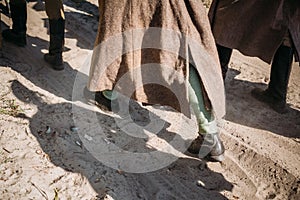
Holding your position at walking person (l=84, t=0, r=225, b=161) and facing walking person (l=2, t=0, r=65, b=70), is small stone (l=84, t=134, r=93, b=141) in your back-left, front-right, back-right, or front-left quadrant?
front-left

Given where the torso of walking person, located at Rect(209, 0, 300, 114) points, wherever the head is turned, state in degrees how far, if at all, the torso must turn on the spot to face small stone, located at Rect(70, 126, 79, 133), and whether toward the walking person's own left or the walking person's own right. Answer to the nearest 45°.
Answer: approximately 90° to the walking person's own left

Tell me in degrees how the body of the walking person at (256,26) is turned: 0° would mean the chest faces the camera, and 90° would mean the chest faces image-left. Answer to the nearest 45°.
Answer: approximately 135°

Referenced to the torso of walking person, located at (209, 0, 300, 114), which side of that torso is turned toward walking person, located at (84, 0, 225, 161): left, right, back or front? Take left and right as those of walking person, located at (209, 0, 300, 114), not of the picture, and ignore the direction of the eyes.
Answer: left

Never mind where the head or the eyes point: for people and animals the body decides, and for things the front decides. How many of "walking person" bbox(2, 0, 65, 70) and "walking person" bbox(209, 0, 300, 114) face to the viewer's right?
0

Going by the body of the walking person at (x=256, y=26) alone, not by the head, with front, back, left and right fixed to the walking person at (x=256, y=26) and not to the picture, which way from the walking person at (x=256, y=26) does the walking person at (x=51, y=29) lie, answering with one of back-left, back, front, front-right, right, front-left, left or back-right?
front-left

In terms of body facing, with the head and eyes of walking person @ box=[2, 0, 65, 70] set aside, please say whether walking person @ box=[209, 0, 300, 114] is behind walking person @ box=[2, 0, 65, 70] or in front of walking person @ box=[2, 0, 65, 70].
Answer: behind

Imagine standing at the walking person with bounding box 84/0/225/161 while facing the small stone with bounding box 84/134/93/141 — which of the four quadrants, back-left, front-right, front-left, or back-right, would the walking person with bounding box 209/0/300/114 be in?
back-right

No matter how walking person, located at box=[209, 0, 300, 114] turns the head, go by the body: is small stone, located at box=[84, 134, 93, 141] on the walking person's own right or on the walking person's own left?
on the walking person's own left

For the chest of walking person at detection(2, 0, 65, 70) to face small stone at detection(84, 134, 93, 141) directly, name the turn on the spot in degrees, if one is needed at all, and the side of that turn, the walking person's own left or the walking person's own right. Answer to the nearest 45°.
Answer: approximately 135° to the walking person's own left

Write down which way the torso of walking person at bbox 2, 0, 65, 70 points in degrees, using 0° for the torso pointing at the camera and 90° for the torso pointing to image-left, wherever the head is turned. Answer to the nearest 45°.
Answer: approximately 135°
